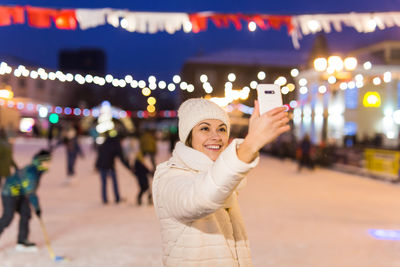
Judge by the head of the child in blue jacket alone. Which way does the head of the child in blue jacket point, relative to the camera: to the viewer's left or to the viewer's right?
to the viewer's right

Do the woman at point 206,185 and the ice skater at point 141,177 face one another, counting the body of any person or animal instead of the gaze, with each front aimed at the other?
no

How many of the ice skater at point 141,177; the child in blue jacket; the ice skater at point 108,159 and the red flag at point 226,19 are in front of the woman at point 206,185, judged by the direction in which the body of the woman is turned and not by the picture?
0

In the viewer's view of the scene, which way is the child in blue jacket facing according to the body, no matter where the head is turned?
to the viewer's right

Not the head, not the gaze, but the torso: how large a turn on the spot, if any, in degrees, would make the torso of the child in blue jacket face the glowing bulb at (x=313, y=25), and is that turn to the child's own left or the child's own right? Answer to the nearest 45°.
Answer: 0° — they already face it

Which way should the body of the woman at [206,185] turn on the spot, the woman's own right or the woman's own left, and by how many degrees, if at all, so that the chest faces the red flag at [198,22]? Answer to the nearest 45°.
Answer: approximately 135° to the woman's own left

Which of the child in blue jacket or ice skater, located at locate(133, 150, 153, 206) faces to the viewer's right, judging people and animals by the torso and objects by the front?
the child in blue jacket

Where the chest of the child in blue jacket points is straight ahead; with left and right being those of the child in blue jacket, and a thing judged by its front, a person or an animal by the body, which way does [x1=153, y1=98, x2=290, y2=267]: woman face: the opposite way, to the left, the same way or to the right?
to the right

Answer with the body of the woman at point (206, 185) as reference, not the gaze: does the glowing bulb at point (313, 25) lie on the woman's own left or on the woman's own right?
on the woman's own left

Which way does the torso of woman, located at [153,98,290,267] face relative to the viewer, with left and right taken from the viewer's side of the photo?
facing the viewer and to the right of the viewer

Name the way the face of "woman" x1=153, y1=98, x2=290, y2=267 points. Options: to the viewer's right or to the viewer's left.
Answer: to the viewer's right

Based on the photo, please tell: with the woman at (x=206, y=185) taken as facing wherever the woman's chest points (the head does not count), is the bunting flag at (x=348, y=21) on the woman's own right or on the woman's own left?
on the woman's own left
